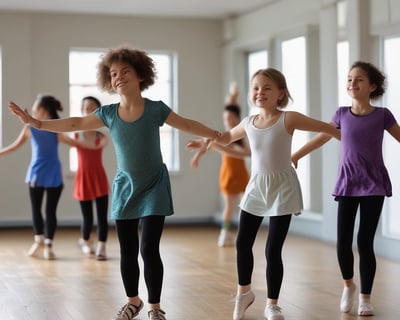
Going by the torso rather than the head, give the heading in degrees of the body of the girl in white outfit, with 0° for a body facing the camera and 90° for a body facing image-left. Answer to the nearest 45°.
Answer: approximately 45°

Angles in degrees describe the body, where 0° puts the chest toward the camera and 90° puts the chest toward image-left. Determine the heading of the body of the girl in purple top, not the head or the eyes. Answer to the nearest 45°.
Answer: approximately 0°

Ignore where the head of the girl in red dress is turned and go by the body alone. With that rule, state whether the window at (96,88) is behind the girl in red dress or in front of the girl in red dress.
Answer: behind

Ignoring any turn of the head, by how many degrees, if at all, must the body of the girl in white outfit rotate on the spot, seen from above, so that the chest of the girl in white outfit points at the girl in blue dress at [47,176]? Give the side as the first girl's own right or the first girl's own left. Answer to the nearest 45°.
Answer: approximately 90° to the first girl's own right

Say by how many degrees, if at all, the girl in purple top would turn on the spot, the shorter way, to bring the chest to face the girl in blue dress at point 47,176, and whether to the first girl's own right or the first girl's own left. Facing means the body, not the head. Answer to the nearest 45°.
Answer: approximately 135° to the first girl's own right

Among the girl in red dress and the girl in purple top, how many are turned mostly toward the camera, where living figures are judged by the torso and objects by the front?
2

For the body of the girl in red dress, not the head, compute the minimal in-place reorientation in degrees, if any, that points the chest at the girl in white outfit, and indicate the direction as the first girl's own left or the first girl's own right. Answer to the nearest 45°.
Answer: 0° — they already face them

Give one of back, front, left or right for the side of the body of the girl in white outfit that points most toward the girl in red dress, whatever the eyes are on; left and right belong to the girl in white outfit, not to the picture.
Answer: right
